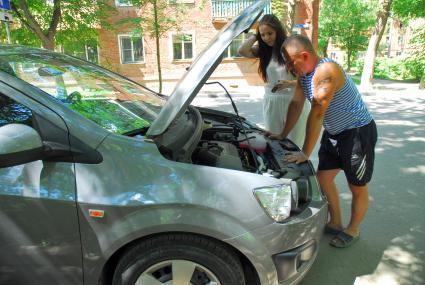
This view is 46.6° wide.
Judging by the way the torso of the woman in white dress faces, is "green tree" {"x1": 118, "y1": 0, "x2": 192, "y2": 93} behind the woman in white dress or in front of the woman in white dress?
behind

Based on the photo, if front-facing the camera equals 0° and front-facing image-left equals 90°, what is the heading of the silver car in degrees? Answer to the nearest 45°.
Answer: approximately 270°

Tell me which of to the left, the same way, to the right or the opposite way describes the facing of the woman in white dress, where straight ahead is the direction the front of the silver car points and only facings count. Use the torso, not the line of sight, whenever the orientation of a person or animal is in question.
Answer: to the right

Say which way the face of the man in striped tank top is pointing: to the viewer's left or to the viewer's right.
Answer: to the viewer's left

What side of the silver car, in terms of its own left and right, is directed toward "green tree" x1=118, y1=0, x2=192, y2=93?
left

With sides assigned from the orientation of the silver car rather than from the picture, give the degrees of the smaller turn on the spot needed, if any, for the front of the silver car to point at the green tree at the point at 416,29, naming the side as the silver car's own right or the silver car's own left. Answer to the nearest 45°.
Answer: approximately 45° to the silver car's own left

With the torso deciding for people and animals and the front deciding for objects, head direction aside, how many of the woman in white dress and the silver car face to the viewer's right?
1

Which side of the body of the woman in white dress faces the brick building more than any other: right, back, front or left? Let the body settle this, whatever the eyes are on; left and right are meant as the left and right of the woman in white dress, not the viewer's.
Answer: back

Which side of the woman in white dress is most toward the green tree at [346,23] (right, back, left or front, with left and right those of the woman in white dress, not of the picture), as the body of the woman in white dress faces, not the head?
back

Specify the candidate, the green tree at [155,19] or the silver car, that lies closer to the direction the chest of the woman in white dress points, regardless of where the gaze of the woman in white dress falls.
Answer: the silver car

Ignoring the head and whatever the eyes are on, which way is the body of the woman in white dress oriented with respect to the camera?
toward the camera
